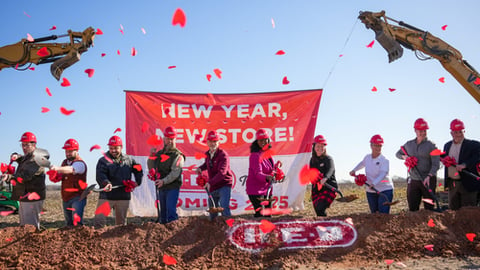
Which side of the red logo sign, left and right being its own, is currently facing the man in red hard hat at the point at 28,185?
right

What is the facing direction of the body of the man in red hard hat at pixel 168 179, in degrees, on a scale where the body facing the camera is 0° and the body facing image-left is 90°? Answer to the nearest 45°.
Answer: approximately 45°

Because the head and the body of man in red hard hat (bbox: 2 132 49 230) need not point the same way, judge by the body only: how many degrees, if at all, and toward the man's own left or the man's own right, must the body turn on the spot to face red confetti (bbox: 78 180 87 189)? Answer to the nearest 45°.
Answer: approximately 90° to the man's own left

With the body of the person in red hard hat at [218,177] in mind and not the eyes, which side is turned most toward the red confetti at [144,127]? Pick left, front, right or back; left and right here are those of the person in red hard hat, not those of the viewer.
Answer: right

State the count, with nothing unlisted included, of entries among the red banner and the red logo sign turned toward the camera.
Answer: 2

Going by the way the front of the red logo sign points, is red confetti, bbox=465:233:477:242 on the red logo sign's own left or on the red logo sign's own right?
on the red logo sign's own left

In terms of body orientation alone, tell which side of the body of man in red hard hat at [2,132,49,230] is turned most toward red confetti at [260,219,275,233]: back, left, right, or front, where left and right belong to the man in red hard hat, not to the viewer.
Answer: left

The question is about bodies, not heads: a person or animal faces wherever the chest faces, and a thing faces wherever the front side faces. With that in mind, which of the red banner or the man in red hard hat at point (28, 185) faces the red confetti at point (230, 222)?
the red banner

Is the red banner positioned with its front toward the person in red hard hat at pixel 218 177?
yes

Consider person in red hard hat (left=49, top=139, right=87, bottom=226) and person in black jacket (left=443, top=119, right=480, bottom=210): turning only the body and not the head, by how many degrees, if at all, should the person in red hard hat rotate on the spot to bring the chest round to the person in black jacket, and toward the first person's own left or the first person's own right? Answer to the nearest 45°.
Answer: approximately 135° to the first person's own left
